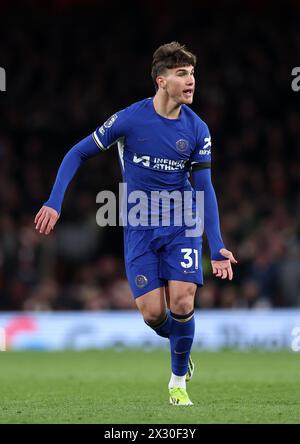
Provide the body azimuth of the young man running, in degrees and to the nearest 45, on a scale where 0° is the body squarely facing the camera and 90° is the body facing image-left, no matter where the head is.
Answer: approximately 0°

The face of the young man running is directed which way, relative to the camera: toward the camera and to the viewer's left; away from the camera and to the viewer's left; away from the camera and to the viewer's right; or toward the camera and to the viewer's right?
toward the camera and to the viewer's right
